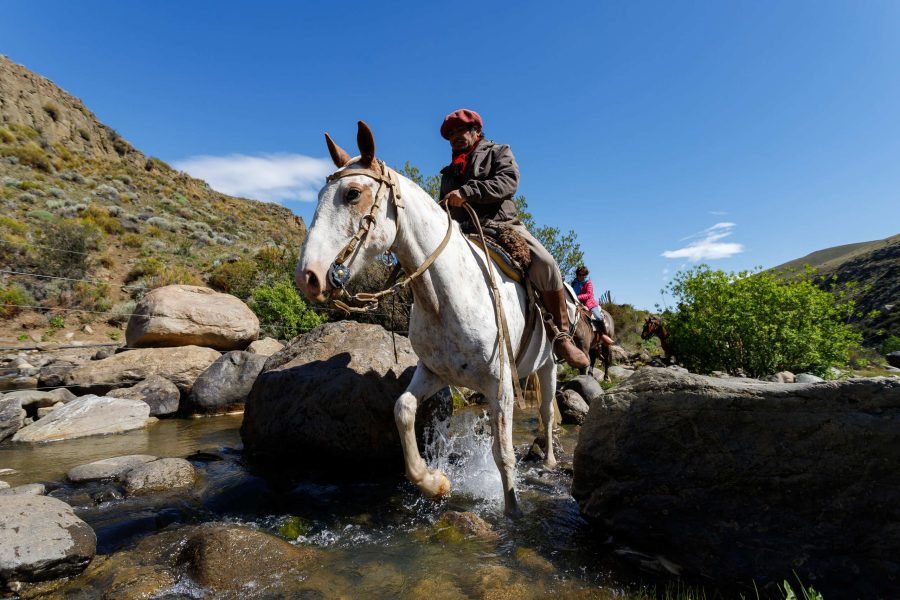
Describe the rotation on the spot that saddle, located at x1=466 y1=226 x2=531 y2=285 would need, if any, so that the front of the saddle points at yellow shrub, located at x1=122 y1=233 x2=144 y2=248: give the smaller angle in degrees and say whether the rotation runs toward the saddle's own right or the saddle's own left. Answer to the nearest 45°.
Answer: approximately 90° to the saddle's own right

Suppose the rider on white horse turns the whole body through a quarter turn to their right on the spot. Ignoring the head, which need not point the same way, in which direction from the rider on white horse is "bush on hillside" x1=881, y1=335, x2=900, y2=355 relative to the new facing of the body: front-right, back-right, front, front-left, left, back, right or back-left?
right

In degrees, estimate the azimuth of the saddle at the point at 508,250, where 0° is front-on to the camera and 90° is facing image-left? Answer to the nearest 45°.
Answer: approximately 45°

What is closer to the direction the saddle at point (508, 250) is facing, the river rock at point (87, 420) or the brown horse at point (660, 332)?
the river rock

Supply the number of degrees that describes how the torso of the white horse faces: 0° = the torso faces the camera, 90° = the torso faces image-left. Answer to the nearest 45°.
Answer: approximately 45°

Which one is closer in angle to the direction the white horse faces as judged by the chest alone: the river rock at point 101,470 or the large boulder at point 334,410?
the river rock

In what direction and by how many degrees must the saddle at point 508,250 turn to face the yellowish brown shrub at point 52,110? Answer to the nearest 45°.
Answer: approximately 90° to its right

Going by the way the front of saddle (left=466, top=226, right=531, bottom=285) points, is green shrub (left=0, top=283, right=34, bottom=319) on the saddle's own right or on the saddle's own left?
on the saddle's own right

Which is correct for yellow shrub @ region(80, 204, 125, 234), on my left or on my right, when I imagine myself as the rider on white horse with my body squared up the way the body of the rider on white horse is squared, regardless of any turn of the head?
on my right
